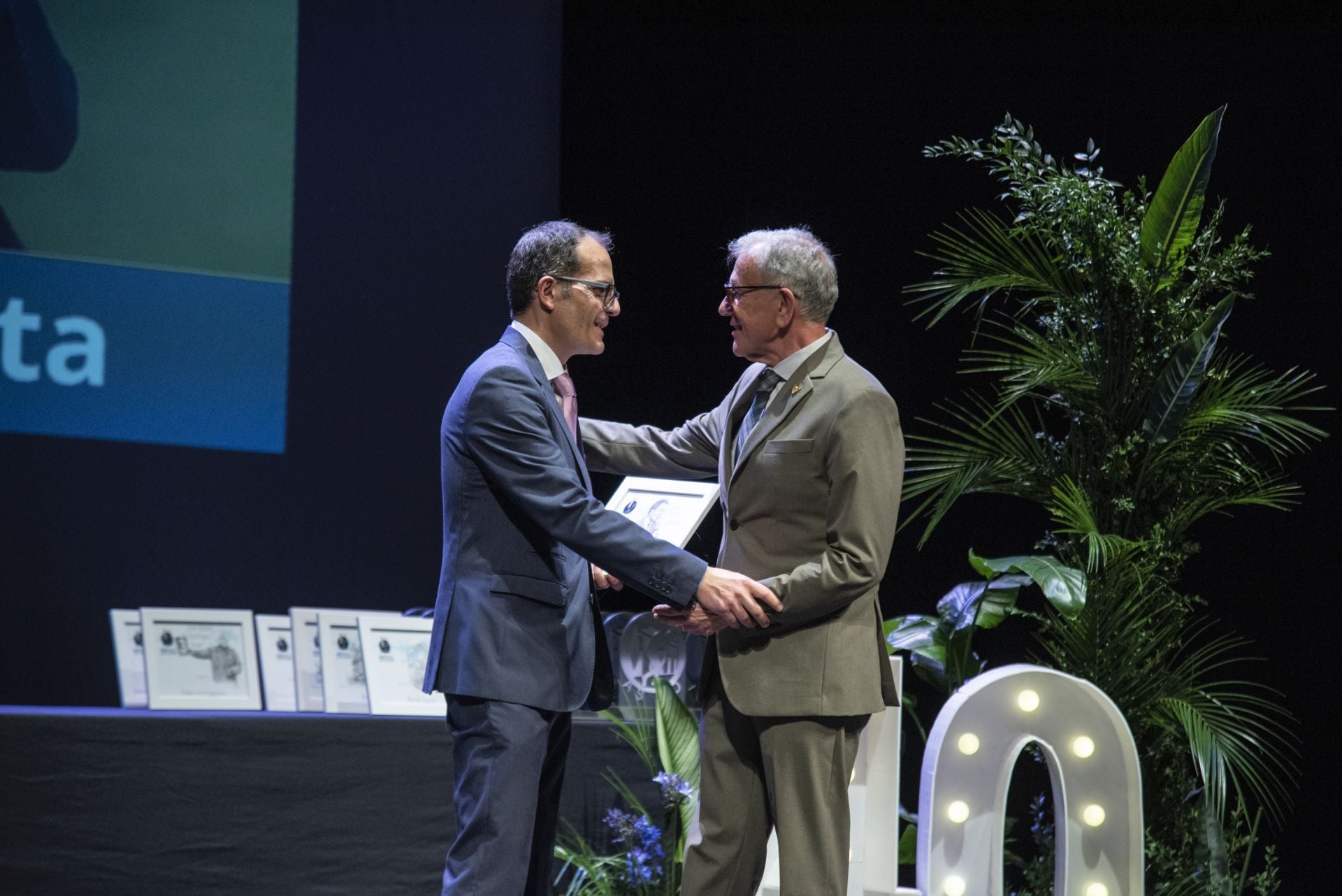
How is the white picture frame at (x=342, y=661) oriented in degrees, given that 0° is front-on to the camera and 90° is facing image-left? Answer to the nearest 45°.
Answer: approximately 0°

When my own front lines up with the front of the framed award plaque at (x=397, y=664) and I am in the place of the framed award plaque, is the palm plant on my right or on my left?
on my left

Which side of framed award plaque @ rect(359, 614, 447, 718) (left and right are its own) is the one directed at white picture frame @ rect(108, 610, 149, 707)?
right

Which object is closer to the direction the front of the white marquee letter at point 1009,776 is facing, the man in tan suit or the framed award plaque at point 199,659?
the man in tan suit

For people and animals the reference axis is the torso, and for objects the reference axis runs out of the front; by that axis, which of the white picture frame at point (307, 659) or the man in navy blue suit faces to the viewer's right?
the man in navy blue suit

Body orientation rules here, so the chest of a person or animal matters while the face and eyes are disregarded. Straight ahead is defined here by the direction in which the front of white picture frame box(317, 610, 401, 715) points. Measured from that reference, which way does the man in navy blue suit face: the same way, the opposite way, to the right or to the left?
to the left

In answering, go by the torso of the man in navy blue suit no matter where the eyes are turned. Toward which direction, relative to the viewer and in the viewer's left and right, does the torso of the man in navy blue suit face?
facing to the right of the viewer
